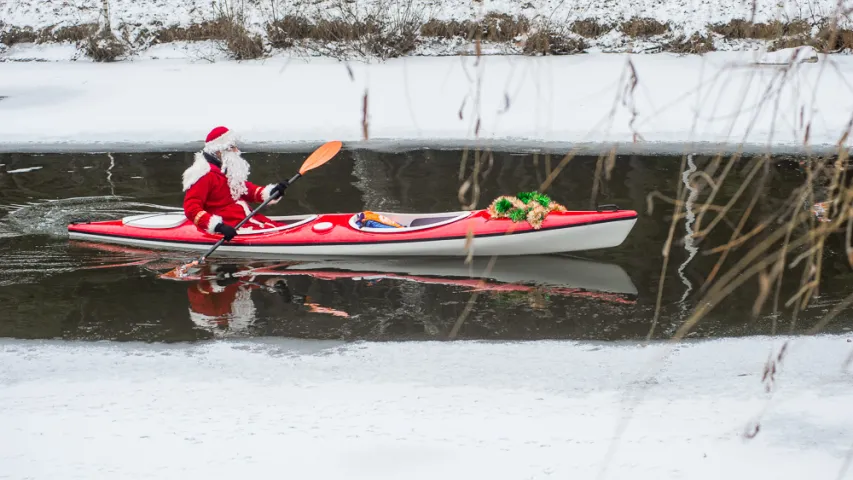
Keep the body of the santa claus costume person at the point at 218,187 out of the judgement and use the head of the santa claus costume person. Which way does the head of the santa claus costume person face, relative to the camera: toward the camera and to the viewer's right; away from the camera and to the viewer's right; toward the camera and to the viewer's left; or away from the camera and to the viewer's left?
toward the camera and to the viewer's right

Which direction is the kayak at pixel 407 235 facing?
to the viewer's right
